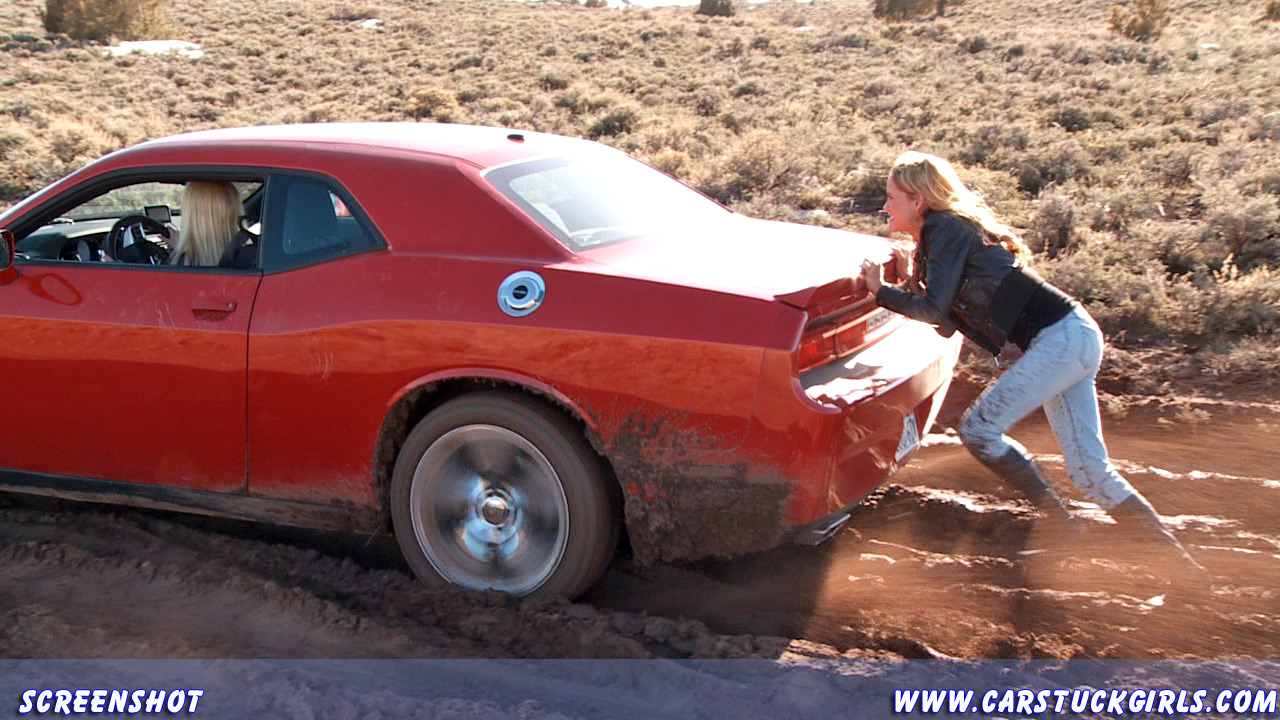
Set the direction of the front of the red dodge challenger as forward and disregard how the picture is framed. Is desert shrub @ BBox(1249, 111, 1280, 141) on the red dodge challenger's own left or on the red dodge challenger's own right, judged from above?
on the red dodge challenger's own right

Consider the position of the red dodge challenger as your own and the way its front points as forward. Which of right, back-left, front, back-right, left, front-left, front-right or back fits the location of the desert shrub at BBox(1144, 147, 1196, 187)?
right

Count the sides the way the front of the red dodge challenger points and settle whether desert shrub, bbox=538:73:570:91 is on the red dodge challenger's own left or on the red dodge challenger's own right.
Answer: on the red dodge challenger's own right

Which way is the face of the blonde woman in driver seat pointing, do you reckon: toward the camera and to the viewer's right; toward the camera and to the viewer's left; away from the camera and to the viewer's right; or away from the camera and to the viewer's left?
away from the camera and to the viewer's left

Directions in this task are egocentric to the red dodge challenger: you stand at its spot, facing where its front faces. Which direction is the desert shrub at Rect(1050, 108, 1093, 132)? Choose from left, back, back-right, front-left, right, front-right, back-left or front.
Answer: right

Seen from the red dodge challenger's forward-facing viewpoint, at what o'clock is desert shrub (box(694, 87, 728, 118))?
The desert shrub is roughly at 2 o'clock from the red dodge challenger.

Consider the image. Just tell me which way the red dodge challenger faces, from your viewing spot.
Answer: facing away from the viewer and to the left of the viewer

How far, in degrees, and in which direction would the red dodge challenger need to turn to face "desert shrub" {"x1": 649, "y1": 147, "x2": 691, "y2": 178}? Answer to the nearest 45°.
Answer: approximately 45° to its right

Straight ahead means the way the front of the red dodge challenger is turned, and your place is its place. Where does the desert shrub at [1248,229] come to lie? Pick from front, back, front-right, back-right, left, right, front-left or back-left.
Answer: right

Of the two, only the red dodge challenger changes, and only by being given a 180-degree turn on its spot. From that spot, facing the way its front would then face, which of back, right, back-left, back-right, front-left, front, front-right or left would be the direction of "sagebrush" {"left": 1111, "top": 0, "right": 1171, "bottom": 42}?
left

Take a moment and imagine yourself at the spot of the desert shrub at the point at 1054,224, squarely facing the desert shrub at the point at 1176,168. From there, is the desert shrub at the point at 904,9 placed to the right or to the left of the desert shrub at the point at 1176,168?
left

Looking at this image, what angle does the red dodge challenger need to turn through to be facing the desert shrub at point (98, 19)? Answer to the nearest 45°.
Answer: approximately 45° to its right
